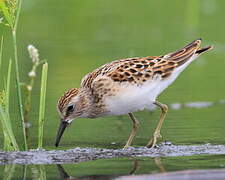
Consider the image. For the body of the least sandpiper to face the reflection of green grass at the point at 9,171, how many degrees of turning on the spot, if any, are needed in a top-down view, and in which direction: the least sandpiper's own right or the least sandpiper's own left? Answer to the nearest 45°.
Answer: approximately 45° to the least sandpiper's own left

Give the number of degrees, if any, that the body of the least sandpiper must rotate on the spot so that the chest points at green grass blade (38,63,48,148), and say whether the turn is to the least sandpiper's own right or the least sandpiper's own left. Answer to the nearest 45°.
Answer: approximately 45° to the least sandpiper's own left

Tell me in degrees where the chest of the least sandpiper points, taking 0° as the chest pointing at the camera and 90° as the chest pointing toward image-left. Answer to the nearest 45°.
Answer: approximately 90°
